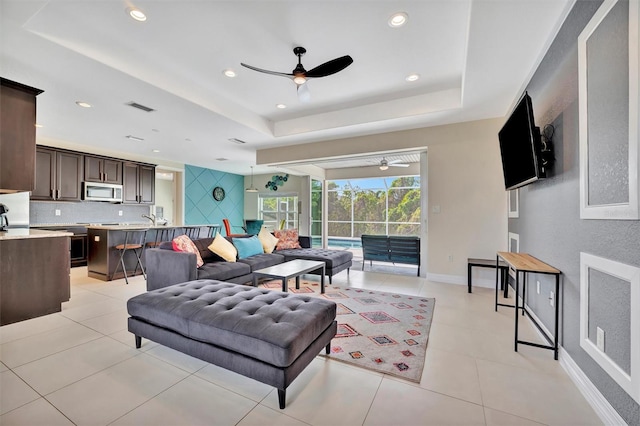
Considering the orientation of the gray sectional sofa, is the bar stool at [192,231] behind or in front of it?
behind

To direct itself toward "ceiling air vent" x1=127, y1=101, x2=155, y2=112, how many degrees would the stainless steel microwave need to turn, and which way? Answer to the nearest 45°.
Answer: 0° — it already faces it

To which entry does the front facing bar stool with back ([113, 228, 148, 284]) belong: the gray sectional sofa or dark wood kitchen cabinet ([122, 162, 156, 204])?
the dark wood kitchen cabinet

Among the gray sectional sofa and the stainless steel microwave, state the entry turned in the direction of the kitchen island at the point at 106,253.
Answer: the stainless steel microwave

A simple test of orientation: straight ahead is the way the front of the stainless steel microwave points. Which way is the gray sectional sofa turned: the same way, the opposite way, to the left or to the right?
the same way

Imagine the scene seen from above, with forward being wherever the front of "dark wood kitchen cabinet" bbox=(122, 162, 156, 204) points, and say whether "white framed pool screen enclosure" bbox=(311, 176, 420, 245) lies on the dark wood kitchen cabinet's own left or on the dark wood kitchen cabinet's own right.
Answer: on the dark wood kitchen cabinet's own left

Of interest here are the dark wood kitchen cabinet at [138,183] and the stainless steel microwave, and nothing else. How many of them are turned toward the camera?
2

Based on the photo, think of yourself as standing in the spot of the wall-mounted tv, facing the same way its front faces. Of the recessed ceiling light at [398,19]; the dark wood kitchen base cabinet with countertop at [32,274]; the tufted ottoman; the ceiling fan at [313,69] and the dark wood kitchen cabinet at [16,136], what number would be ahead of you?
5

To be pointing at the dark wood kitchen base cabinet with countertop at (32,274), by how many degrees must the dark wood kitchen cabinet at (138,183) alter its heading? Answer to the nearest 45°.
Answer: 0° — it already faces it

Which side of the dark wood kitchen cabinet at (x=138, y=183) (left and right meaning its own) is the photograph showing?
front

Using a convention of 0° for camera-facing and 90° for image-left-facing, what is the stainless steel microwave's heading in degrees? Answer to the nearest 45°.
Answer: approximately 0°

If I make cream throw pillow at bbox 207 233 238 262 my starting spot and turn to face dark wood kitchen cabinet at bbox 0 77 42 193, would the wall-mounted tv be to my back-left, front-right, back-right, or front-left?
back-left

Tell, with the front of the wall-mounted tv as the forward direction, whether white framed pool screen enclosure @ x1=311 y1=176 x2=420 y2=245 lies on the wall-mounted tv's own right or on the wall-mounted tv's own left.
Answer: on the wall-mounted tv's own right

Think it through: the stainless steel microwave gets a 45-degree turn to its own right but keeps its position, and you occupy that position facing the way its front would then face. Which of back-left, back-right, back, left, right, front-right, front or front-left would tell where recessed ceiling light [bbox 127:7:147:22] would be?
front-left

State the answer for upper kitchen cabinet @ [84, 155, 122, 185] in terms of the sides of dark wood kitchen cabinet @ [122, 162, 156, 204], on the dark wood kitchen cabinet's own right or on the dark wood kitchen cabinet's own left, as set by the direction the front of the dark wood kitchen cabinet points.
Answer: on the dark wood kitchen cabinet's own right

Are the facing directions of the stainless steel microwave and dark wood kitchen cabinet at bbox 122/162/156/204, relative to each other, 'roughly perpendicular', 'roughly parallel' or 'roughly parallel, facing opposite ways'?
roughly parallel

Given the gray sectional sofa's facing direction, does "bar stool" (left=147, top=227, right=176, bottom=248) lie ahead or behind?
behind

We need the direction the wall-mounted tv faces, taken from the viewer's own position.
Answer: facing the viewer and to the left of the viewer
